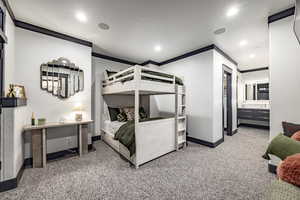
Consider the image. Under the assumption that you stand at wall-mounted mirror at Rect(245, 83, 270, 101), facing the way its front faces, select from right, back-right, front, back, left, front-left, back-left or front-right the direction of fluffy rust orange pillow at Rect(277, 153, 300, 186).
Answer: front

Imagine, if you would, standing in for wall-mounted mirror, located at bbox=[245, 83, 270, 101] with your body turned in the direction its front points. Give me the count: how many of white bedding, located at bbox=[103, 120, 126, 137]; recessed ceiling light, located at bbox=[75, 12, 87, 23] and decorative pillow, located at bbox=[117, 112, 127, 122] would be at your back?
0

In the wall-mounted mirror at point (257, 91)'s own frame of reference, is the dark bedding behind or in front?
in front

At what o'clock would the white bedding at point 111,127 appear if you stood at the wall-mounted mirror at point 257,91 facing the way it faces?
The white bedding is roughly at 1 o'clock from the wall-mounted mirror.

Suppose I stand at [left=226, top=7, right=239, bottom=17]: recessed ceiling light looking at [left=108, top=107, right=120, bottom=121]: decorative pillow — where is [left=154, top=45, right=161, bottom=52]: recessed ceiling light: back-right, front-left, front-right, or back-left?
front-right

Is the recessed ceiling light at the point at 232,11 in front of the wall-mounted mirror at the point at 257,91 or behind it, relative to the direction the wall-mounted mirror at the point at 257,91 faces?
in front

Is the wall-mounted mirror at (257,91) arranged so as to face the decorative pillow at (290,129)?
yes

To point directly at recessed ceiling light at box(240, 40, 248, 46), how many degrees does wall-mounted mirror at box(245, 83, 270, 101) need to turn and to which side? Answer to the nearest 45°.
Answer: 0° — it already faces it

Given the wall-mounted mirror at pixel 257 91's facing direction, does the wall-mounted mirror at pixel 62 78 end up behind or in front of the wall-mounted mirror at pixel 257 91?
in front

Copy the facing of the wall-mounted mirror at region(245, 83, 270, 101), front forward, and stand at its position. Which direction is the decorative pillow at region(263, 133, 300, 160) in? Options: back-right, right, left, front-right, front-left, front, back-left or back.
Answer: front

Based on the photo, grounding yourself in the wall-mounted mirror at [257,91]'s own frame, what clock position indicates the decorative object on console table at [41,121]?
The decorative object on console table is roughly at 1 o'clock from the wall-mounted mirror.

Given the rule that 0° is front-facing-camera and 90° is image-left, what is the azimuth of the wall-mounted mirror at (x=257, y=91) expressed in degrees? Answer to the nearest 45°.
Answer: approximately 0°

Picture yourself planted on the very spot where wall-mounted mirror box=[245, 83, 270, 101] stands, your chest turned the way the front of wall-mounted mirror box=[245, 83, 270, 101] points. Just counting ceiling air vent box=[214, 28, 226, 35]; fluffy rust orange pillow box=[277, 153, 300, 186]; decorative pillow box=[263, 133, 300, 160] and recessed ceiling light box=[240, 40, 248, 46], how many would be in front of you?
4
